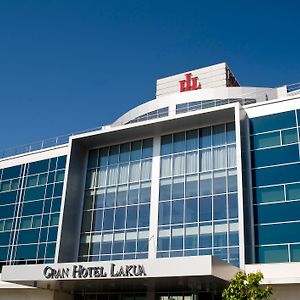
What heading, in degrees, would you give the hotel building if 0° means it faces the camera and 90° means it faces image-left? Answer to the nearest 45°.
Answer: approximately 45°
